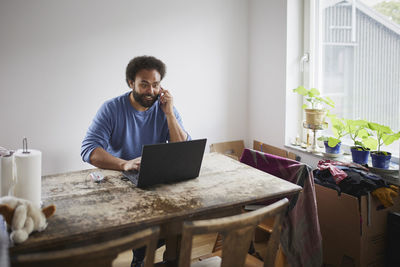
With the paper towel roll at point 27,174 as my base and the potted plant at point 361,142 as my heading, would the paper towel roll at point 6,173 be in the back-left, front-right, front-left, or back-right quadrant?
back-left

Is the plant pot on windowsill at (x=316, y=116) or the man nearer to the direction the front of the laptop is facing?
the man

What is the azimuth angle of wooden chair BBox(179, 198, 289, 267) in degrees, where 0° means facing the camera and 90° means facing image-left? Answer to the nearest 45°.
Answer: approximately 135°

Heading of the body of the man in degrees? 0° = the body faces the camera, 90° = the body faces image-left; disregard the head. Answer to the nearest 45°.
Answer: approximately 315°

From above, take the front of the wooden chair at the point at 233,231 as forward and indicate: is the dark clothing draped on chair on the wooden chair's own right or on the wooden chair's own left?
on the wooden chair's own right

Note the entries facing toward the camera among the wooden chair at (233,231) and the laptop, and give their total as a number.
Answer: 0

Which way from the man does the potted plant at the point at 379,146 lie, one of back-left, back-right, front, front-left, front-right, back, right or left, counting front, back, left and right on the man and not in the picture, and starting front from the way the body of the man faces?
front-left

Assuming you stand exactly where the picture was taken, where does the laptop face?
facing away from the viewer and to the left of the viewer

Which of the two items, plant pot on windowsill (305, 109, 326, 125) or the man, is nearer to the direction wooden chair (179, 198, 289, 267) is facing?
the man

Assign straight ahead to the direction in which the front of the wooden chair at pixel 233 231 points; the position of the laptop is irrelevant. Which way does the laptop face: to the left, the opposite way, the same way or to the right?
the same way

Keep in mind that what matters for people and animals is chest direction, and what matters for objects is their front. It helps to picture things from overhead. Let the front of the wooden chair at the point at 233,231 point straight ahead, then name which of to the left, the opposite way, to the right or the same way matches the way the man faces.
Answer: the opposite way

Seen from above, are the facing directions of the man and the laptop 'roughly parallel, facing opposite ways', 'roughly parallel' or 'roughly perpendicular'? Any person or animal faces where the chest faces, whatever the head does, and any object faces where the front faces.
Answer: roughly parallel, facing opposite ways

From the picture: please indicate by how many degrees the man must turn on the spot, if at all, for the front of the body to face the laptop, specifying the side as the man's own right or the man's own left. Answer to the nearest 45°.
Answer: approximately 45° to the man's own right

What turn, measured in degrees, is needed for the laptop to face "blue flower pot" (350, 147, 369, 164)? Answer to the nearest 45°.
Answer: approximately 90° to its right

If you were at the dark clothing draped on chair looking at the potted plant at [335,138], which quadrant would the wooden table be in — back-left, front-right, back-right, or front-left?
back-left
